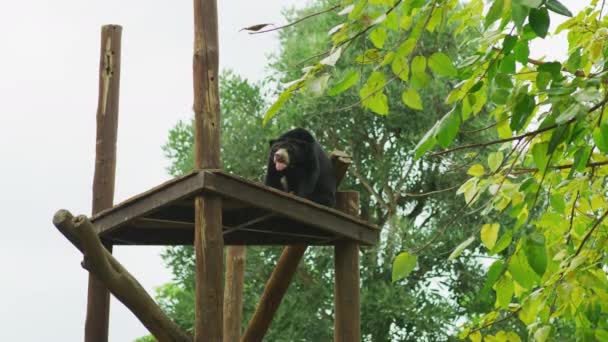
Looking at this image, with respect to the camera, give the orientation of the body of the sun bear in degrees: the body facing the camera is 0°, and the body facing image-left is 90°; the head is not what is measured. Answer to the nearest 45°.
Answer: approximately 45°

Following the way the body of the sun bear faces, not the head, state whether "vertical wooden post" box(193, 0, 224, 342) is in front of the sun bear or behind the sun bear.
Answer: in front

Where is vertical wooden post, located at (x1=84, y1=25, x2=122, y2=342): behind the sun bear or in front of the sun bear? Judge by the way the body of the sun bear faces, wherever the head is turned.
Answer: in front
